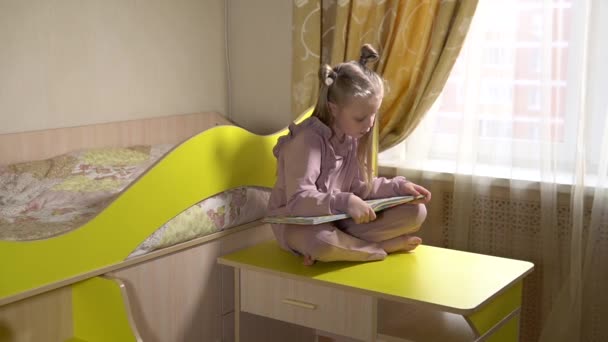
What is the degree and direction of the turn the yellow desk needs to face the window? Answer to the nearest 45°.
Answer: approximately 180°

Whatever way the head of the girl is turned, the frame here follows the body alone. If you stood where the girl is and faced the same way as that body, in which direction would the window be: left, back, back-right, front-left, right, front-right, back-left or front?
left

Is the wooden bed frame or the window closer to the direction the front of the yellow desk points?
the wooden bed frame

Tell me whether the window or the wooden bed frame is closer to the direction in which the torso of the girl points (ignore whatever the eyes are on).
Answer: the window
